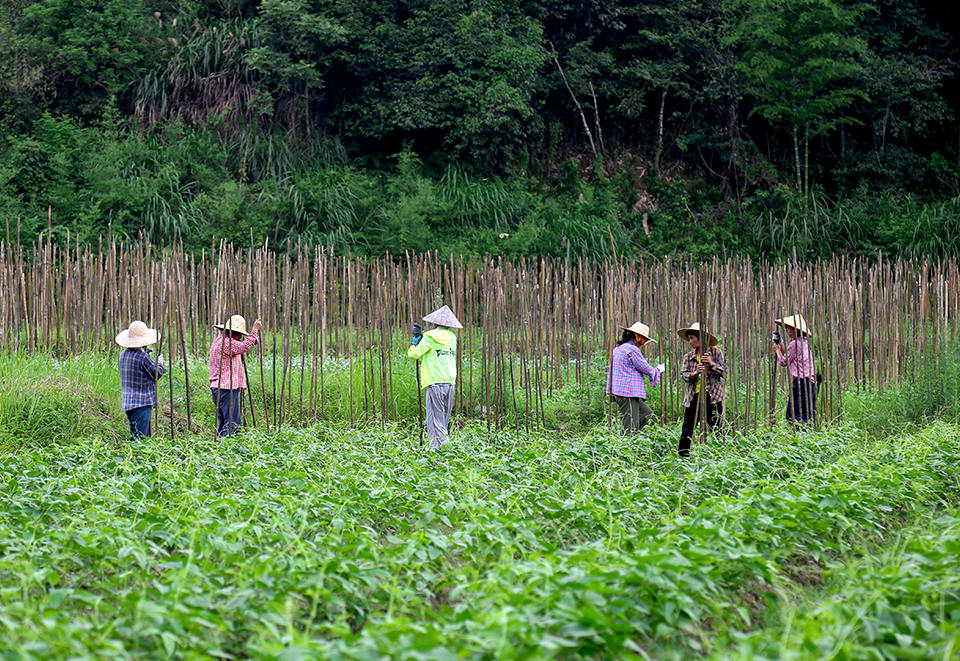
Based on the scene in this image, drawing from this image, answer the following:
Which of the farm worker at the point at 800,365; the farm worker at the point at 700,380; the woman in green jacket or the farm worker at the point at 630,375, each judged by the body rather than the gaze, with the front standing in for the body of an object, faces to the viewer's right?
the farm worker at the point at 630,375

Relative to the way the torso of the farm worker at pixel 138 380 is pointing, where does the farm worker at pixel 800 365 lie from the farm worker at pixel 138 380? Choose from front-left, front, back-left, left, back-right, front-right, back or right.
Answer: front-right

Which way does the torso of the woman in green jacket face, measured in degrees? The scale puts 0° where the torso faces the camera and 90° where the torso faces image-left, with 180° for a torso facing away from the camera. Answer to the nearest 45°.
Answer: approximately 135°

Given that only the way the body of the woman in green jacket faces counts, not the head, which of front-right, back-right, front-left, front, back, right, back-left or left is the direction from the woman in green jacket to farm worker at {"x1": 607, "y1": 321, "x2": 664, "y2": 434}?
back-right

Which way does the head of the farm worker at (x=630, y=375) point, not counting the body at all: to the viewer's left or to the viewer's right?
to the viewer's right

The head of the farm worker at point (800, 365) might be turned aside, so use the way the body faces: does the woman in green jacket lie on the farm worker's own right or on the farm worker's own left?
on the farm worker's own left

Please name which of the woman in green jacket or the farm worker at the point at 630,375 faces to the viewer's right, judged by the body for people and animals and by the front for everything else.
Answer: the farm worker

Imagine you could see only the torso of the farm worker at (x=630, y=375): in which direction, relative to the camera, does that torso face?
to the viewer's right

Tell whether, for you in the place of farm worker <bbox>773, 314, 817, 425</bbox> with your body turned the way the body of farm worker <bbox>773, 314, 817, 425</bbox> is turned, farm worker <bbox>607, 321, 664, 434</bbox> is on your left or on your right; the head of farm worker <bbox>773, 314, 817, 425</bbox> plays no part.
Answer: on your left
